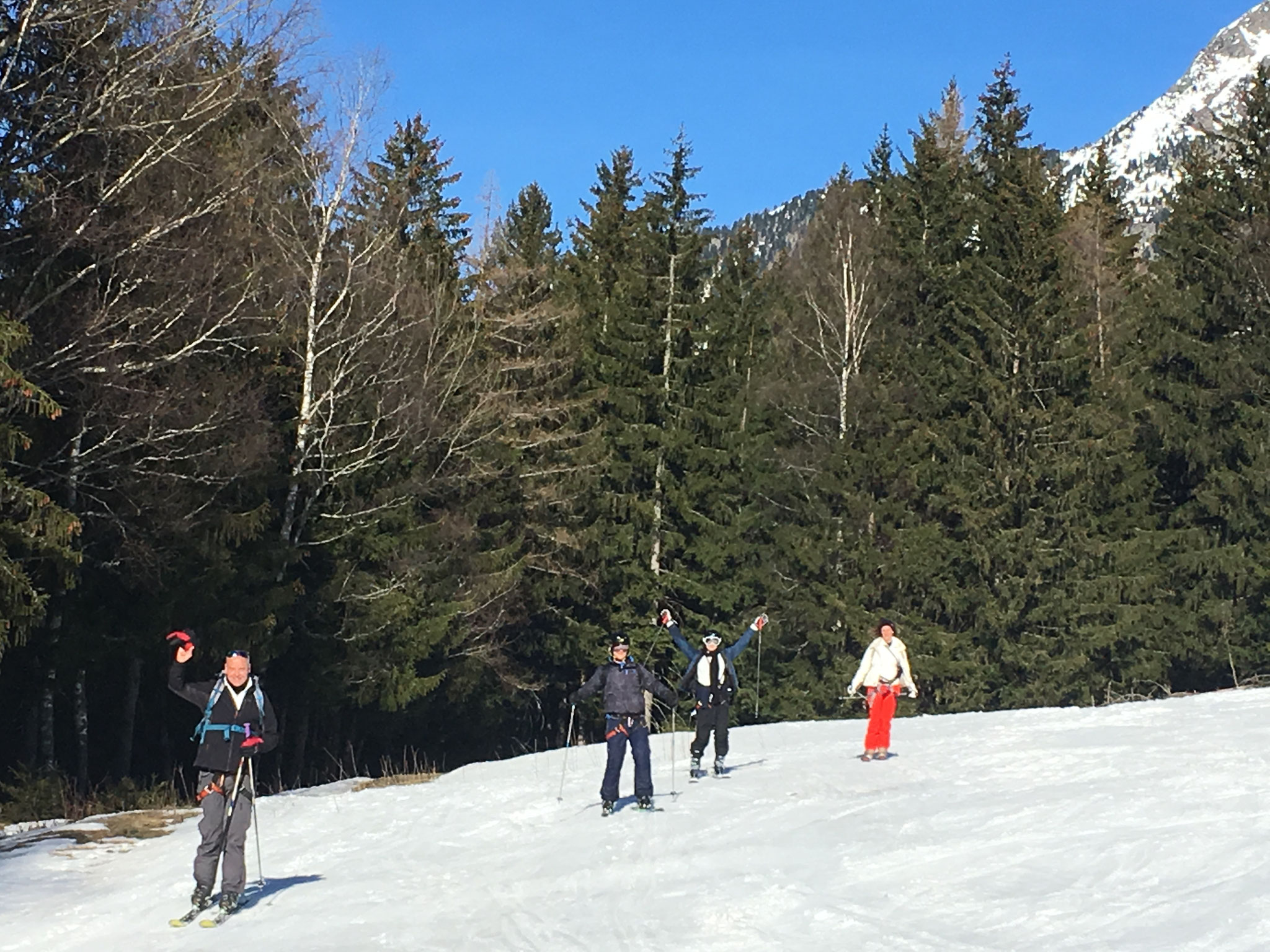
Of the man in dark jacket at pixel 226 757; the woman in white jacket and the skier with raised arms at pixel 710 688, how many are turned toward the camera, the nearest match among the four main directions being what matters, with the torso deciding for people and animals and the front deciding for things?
3

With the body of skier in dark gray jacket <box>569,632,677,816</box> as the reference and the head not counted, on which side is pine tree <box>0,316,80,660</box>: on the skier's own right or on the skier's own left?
on the skier's own right

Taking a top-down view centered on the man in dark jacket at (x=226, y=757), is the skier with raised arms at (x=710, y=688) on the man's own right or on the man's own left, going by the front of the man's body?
on the man's own left

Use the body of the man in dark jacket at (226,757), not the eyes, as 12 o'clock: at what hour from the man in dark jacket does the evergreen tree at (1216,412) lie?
The evergreen tree is roughly at 8 o'clock from the man in dark jacket.

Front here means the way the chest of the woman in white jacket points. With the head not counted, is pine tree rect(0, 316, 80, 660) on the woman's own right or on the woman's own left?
on the woman's own right

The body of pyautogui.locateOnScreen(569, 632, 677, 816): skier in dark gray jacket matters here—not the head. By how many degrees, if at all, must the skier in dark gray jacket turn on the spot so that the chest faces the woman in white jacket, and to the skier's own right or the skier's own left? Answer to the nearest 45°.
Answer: approximately 135° to the skier's own left

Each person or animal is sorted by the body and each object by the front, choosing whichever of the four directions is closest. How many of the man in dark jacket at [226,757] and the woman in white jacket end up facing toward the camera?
2

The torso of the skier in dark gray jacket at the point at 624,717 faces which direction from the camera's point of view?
toward the camera

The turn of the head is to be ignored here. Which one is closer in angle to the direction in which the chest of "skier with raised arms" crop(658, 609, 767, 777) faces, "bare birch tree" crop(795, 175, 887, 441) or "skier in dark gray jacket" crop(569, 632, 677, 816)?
the skier in dark gray jacket

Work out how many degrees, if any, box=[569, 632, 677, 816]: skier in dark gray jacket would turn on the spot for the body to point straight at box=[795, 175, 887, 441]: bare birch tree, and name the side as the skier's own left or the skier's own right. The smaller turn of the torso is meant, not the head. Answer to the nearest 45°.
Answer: approximately 180°

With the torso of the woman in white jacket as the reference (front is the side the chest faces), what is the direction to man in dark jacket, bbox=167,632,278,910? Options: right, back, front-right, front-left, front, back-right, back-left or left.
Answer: front-right

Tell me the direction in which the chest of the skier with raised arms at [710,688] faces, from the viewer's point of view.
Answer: toward the camera

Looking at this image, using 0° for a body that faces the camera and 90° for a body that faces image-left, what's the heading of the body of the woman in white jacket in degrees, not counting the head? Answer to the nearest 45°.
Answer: approximately 0°

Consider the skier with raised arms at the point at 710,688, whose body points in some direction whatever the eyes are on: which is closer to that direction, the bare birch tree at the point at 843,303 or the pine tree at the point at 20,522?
the pine tree
